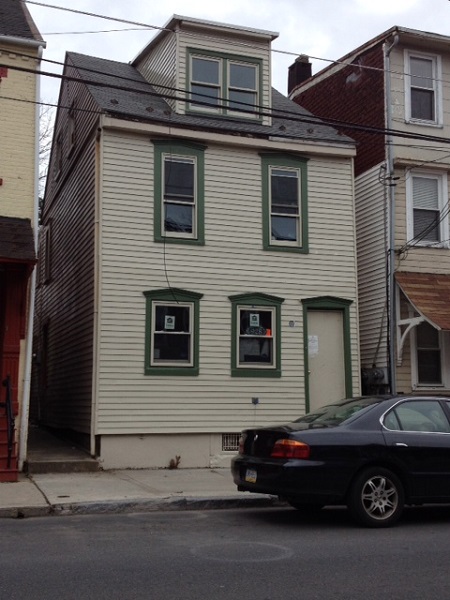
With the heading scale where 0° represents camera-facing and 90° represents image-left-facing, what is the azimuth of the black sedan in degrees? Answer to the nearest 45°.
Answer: approximately 225°

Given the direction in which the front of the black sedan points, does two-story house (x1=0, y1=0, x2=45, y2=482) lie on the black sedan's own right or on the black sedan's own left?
on the black sedan's own left

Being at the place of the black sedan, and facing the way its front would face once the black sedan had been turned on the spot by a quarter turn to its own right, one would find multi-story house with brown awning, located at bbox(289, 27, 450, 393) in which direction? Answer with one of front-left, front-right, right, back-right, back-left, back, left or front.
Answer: back-left

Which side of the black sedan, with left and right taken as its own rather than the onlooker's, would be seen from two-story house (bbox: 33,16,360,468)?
left
